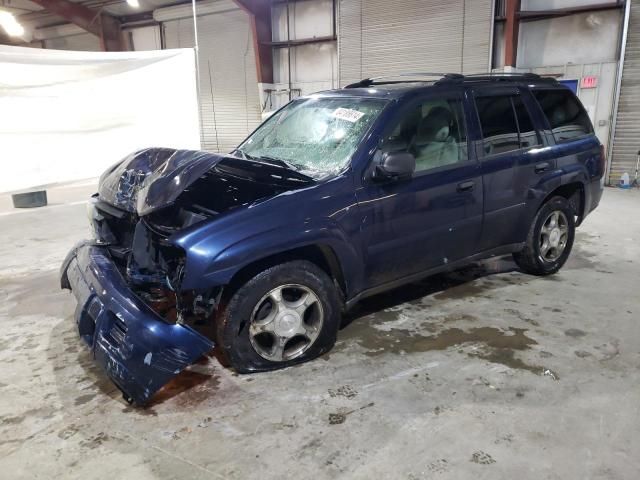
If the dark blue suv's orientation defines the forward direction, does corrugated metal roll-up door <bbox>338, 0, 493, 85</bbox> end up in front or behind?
behind

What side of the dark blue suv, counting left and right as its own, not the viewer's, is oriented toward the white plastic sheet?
right

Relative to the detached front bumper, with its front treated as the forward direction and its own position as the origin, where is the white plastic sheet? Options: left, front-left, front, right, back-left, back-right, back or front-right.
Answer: back-right

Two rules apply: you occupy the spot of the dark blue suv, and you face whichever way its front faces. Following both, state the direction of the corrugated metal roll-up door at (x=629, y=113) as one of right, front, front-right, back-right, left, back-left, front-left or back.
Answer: back

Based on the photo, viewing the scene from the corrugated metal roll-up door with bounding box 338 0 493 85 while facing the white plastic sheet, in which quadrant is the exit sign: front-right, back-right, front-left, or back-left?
back-left

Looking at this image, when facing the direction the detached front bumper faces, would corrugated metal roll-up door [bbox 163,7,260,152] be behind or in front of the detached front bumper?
behind

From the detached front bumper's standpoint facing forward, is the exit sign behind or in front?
behind

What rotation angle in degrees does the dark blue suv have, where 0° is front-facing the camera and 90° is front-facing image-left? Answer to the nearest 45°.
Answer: approximately 45°
